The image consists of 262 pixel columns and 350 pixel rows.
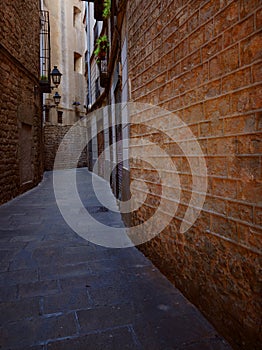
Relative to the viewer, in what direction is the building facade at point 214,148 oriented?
to the viewer's left

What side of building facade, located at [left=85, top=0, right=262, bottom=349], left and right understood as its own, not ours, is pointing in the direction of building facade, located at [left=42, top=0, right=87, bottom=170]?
right
